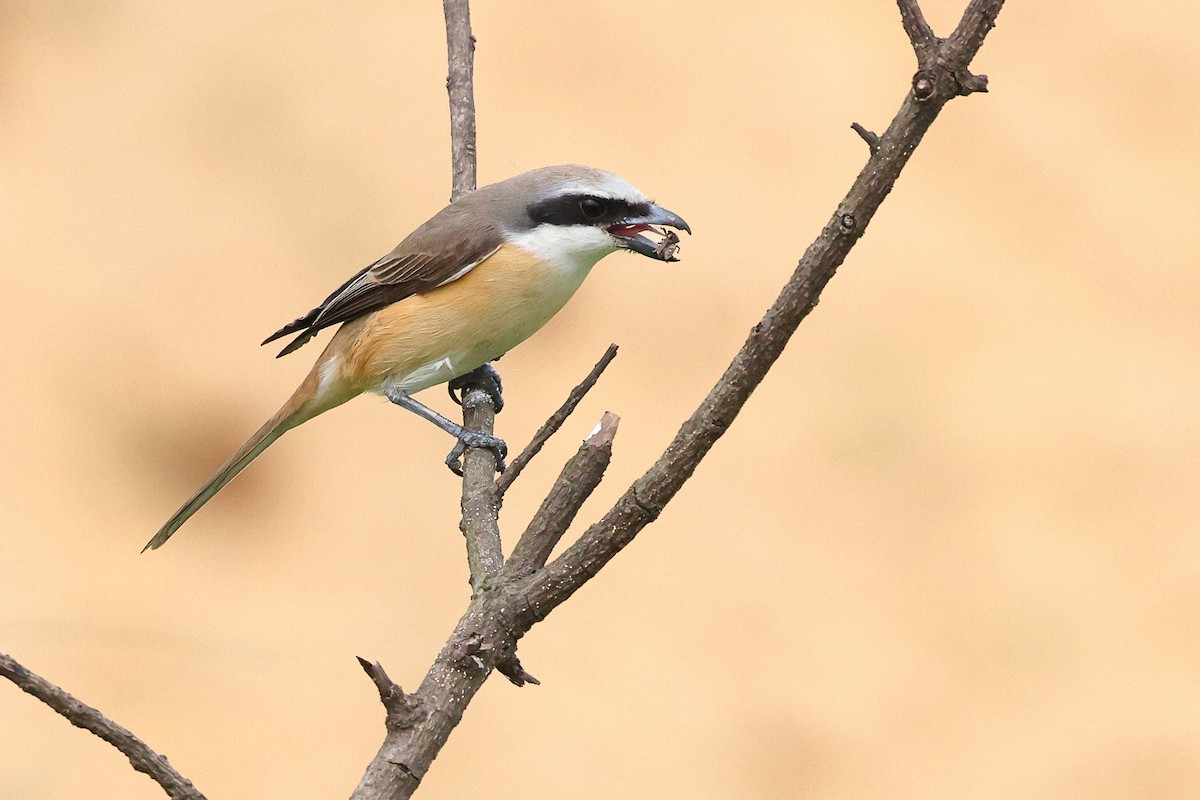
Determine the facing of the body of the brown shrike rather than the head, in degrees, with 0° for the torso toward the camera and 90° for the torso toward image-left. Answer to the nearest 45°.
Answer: approximately 270°

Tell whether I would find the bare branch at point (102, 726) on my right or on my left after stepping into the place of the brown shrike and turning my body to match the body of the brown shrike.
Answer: on my right
